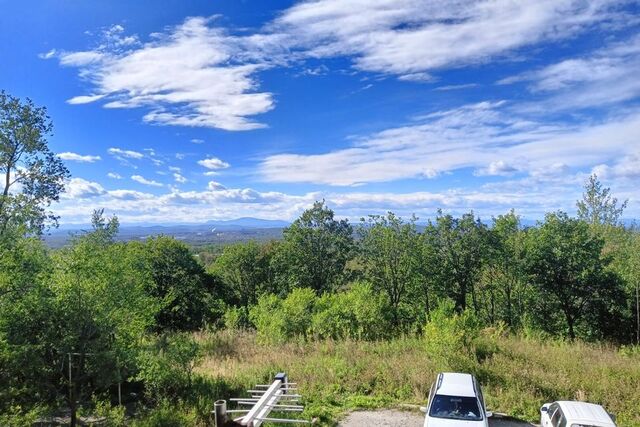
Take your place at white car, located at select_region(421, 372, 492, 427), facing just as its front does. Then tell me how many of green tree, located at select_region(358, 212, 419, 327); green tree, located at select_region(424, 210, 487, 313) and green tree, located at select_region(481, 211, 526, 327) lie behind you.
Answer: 3

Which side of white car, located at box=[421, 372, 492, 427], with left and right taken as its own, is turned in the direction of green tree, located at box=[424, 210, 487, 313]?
back

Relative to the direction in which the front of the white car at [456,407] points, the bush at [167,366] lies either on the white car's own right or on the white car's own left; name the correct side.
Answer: on the white car's own right

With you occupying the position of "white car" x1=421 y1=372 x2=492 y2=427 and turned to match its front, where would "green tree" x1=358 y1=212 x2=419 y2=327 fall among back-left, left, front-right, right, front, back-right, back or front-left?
back

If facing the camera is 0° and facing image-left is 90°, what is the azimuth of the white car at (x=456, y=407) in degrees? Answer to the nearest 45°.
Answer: approximately 0°

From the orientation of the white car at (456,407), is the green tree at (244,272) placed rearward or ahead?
rearward

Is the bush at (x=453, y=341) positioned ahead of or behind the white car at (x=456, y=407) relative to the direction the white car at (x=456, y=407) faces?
behind

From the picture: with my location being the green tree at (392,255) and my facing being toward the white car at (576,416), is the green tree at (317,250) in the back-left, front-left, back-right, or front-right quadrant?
back-right

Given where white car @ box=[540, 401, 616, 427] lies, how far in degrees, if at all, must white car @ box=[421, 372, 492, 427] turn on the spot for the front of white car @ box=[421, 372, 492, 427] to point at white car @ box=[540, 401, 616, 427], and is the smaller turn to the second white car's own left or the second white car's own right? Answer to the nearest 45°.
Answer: approximately 90° to the second white car's own left
